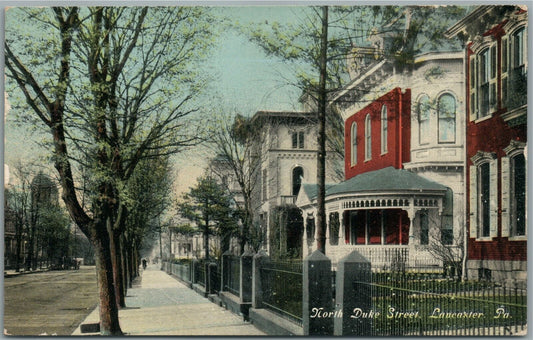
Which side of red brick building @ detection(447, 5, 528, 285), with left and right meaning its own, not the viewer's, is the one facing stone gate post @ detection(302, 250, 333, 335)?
front

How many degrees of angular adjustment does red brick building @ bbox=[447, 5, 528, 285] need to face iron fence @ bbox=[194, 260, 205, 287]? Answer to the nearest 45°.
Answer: approximately 90° to its right

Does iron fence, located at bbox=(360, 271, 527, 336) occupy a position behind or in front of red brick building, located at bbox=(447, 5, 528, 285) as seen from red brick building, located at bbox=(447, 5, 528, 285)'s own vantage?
in front

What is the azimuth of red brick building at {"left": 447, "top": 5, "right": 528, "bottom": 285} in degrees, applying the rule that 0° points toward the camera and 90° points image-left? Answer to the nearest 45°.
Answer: approximately 45°
